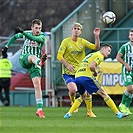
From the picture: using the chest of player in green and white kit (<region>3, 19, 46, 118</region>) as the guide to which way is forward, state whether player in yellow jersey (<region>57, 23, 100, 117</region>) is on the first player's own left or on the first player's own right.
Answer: on the first player's own left

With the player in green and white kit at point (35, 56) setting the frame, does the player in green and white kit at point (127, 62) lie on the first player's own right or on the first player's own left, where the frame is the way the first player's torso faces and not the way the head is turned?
on the first player's own left
